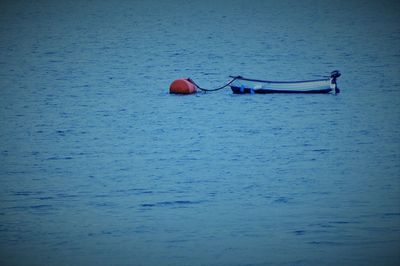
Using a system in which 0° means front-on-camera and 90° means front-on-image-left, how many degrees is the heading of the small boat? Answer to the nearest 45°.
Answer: approximately 90°

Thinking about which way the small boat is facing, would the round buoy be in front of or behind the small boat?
in front
